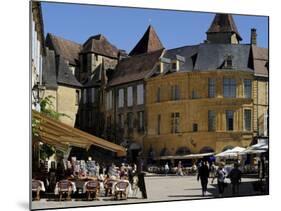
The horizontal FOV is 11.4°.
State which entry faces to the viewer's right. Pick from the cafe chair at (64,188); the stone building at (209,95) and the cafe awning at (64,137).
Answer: the cafe awning

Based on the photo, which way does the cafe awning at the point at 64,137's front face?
to the viewer's right

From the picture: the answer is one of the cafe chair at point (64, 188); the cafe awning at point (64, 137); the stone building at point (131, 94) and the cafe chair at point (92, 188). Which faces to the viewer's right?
the cafe awning

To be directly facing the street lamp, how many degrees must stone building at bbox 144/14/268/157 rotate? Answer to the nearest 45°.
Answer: approximately 45° to its right
